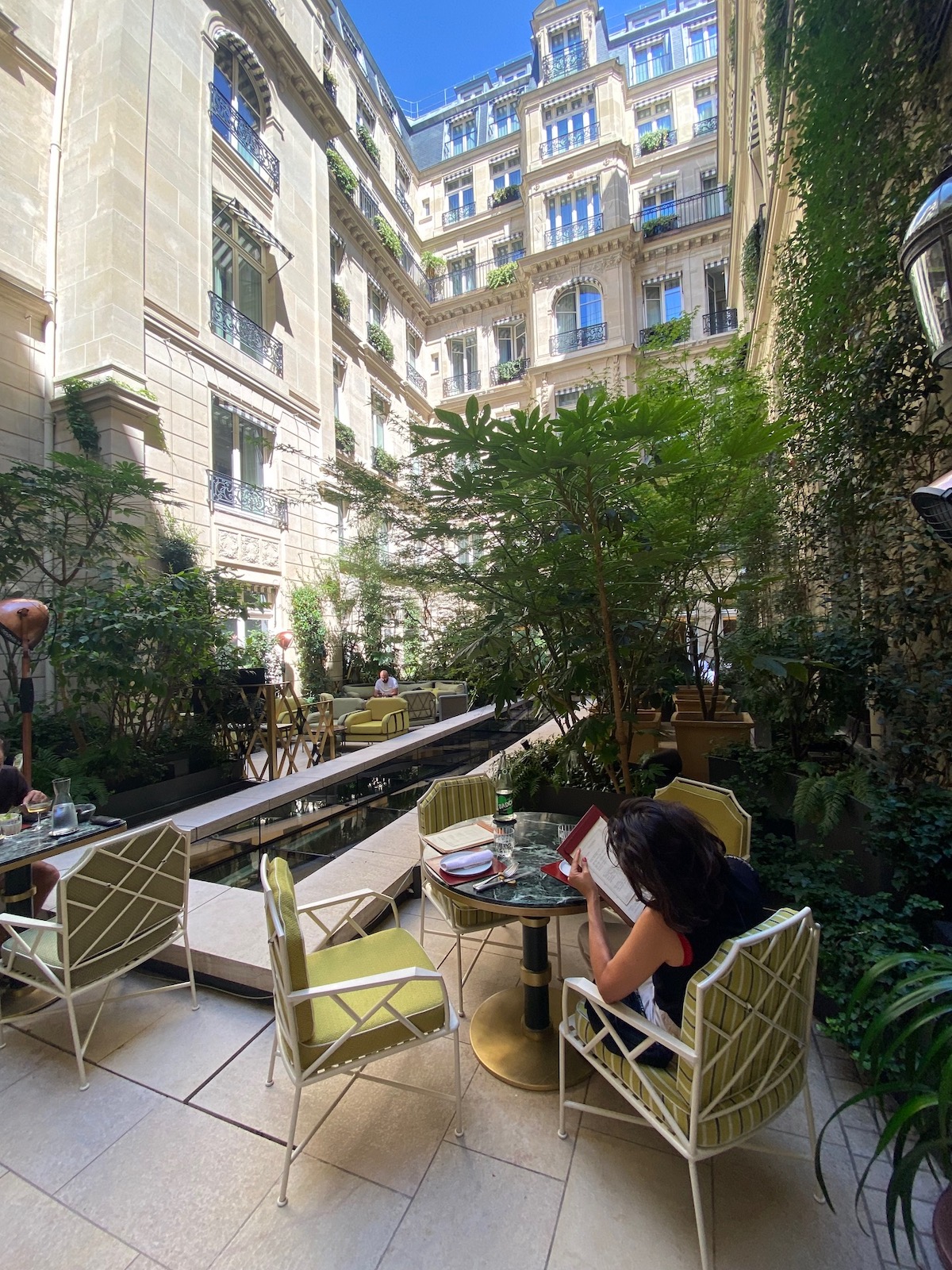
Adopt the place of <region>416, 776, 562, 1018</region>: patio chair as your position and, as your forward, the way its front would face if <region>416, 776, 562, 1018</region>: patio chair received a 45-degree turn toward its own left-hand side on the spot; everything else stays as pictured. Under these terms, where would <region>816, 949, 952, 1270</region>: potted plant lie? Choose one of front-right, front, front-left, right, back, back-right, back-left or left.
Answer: front-right

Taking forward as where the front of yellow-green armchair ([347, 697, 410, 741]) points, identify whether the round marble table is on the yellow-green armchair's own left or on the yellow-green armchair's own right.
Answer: on the yellow-green armchair's own left

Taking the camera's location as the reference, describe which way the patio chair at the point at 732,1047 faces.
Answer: facing away from the viewer and to the left of the viewer

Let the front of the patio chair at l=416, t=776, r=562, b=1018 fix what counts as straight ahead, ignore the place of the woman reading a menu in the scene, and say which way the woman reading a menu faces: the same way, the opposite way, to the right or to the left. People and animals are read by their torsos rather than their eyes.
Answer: the opposite way

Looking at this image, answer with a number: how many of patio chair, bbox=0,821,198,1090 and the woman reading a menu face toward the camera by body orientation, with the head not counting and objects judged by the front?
0

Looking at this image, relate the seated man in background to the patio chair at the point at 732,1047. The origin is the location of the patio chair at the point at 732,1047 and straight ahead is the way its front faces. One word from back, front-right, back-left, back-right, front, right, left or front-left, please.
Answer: front

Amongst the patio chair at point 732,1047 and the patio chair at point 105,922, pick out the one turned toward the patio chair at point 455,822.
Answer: the patio chair at point 732,1047

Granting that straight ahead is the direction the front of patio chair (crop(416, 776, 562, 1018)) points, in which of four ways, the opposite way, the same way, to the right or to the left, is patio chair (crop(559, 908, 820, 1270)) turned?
the opposite way

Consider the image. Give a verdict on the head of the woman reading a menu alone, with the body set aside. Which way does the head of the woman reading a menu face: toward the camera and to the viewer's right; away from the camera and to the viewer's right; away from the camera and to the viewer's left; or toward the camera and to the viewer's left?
away from the camera and to the viewer's left

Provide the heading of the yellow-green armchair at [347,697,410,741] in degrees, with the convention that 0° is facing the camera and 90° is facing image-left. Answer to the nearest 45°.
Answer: approximately 45°

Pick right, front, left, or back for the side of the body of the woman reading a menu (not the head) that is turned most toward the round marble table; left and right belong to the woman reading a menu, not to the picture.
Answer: front

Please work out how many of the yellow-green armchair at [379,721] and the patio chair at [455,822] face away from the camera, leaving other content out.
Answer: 0

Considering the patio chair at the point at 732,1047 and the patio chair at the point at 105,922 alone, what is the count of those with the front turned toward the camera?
0

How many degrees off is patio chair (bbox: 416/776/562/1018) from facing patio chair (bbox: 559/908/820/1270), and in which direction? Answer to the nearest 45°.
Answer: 0° — it already faces it

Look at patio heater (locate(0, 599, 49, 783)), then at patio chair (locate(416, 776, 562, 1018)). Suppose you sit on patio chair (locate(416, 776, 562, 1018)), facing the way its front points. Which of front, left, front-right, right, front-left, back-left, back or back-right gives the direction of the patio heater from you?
back-right
